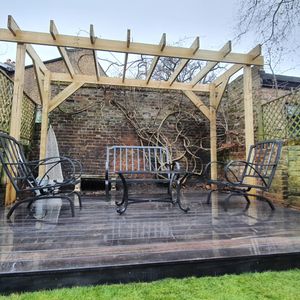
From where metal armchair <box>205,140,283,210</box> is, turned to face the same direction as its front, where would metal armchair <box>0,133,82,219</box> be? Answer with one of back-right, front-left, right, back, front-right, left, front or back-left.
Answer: front

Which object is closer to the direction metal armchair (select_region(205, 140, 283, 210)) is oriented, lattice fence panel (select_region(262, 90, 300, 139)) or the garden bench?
the garden bench

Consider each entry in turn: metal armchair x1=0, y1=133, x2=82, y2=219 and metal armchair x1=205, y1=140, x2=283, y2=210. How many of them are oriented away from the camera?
0

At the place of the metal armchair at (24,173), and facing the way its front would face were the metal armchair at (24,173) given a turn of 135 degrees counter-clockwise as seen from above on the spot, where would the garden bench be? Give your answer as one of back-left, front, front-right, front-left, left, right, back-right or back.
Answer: right

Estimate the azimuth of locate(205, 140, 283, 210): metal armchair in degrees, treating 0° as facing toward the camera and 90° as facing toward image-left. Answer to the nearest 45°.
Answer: approximately 45°

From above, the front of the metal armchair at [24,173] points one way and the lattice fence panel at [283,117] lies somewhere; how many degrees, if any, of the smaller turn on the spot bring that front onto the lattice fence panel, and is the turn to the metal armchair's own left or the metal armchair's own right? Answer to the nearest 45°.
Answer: approximately 45° to the metal armchair's own left

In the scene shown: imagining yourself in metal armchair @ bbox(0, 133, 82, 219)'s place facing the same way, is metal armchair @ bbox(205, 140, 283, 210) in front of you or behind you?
in front

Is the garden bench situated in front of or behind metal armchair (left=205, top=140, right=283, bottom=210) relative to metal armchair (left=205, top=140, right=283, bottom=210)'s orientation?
in front
